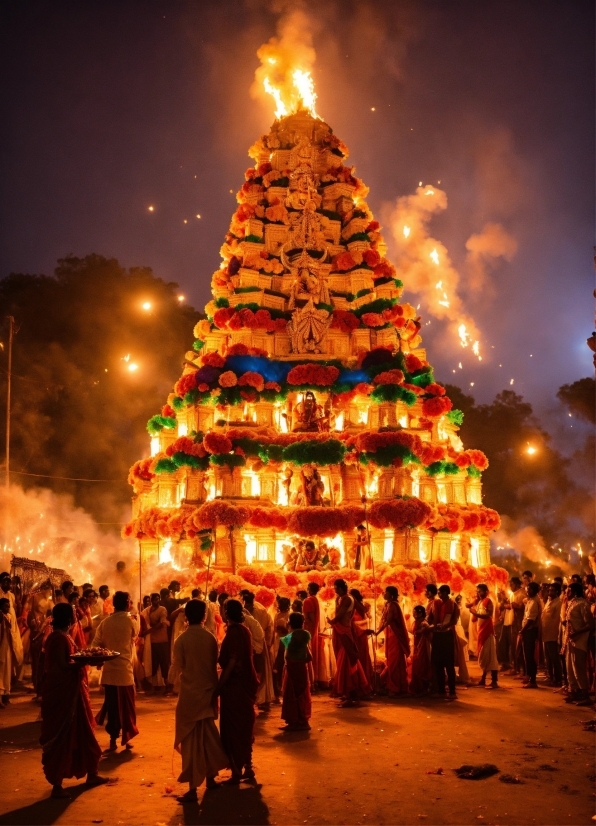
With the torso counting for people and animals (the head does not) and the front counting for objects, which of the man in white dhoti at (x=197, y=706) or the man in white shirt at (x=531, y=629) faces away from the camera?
the man in white dhoti

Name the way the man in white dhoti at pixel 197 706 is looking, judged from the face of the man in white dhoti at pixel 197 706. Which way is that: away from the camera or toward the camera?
away from the camera

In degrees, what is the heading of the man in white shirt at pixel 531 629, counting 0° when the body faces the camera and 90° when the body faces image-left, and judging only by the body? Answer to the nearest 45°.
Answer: approximately 90°

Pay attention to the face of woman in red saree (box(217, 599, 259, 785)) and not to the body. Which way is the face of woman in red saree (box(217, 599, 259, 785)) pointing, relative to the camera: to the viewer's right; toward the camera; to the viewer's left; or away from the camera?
away from the camera

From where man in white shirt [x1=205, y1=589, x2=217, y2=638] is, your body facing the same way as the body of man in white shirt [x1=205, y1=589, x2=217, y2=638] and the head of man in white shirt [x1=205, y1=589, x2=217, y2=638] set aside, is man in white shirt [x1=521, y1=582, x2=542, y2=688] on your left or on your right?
on your right

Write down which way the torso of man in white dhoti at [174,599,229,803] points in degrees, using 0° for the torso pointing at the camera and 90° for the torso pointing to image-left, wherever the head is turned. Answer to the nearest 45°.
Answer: approximately 180°

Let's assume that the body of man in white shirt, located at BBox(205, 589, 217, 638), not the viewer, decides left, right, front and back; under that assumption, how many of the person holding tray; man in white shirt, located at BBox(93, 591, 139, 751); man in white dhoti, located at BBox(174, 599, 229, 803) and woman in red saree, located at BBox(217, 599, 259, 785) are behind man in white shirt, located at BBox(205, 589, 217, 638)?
4

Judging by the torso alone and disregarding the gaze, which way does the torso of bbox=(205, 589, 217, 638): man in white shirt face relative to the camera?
away from the camera

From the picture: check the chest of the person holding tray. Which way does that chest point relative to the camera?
to the viewer's right
